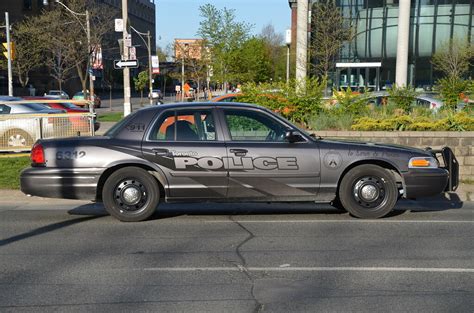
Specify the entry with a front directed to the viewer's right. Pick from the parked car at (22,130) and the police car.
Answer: the police car

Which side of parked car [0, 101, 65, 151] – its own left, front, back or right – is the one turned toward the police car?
back

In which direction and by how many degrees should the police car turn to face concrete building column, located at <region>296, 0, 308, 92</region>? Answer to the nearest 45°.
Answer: approximately 90° to its left

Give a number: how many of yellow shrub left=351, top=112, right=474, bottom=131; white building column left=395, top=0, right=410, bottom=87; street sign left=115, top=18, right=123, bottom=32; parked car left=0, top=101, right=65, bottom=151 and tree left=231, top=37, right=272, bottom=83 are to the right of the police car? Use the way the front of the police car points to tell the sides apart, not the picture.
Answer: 0

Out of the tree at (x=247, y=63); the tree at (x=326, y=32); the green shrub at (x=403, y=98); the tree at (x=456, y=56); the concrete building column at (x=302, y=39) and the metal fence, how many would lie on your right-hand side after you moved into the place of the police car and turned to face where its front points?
0

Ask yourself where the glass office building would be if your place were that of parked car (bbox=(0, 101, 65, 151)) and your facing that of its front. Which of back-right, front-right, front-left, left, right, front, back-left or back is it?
right

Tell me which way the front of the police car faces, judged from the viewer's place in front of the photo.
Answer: facing to the right of the viewer

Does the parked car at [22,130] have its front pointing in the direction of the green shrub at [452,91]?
no

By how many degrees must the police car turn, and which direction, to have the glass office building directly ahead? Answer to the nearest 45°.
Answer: approximately 90° to its left

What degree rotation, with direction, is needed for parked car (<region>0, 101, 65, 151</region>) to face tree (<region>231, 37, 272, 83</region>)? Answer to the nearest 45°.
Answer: approximately 90° to its right

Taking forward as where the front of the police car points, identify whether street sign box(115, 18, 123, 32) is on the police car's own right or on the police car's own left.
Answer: on the police car's own left

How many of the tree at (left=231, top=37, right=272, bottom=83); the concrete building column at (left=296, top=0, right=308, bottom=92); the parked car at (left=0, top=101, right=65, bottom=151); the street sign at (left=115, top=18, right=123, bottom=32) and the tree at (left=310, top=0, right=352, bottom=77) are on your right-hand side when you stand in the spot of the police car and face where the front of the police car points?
0

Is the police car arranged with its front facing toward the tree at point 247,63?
no

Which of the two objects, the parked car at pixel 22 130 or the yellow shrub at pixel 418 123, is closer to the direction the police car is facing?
the yellow shrub

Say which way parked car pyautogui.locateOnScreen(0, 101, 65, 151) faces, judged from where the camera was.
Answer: facing away from the viewer and to the left of the viewer

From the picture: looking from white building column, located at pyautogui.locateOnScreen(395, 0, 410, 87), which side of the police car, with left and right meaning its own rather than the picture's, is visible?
left

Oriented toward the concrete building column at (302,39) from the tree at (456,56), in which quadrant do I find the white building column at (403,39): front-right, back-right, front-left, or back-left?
front-right
